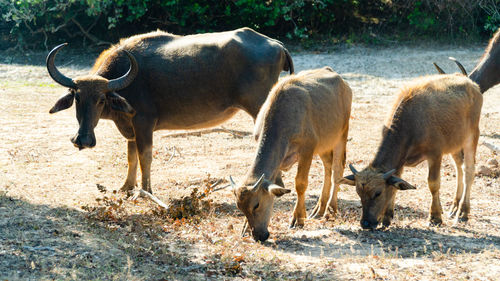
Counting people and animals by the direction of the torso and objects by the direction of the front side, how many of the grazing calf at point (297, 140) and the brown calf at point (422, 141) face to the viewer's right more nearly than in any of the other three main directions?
0

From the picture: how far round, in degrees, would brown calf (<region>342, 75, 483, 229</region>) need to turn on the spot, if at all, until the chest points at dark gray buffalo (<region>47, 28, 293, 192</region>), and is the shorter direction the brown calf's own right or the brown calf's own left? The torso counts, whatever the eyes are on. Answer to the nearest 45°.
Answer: approximately 45° to the brown calf's own right

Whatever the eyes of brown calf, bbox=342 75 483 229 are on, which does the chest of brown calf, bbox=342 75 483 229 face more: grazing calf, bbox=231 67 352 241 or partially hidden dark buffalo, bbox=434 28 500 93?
the grazing calf

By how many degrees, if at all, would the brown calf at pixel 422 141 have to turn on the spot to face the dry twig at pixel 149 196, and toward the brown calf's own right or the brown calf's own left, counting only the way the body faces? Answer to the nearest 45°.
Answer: approximately 45° to the brown calf's own right

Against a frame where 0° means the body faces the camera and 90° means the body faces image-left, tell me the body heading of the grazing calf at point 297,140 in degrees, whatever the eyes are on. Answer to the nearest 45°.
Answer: approximately 45°

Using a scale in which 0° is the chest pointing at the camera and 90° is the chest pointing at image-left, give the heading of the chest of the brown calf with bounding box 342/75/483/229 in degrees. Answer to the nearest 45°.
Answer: approximately 45°

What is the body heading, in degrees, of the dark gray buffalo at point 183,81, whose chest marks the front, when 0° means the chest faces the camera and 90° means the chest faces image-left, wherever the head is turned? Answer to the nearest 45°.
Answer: approximately 45°

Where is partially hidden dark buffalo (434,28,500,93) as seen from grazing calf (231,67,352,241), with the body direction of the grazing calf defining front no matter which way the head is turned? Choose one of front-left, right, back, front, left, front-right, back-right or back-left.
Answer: back

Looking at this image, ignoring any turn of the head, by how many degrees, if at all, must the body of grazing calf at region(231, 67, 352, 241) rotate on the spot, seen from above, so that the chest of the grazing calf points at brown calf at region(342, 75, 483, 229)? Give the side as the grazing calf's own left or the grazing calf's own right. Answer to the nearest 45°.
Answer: approximately 135° to the grazing calf's own left

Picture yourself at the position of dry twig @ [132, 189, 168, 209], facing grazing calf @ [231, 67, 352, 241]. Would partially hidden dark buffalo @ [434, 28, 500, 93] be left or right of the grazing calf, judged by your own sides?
left

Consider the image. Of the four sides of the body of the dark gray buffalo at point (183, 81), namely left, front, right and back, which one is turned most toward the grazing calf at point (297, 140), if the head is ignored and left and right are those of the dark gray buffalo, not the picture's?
left
